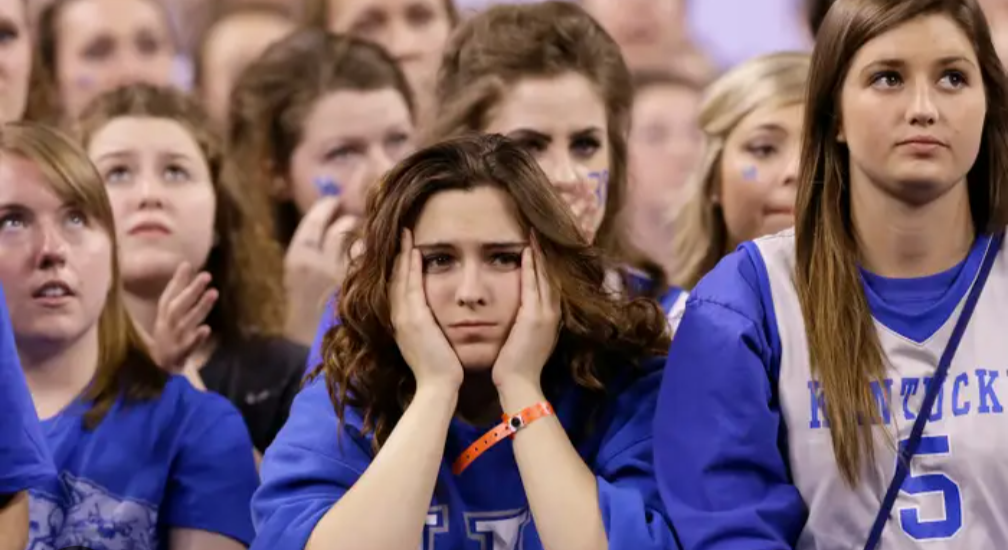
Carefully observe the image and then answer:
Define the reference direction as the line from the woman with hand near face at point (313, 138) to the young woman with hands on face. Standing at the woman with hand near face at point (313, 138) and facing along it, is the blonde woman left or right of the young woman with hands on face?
left

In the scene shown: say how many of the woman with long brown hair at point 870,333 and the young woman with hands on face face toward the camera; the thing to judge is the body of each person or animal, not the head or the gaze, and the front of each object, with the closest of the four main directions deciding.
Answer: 2

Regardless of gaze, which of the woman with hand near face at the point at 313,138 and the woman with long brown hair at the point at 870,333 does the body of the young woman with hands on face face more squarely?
the woman with long brown hair

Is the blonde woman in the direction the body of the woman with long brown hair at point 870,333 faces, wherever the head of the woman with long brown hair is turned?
no

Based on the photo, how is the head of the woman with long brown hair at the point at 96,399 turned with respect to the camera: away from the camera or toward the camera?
toward the camera

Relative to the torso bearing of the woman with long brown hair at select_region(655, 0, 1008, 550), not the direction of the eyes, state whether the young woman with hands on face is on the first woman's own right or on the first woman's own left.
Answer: on the first woman's own right

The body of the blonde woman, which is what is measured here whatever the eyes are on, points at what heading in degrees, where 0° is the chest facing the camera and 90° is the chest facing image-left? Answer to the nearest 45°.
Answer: approximately 315°

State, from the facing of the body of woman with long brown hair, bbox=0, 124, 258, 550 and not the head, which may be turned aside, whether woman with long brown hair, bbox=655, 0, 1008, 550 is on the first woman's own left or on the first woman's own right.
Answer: on the first woman's own left

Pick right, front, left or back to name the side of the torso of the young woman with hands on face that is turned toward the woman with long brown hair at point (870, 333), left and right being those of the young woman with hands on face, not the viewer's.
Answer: left

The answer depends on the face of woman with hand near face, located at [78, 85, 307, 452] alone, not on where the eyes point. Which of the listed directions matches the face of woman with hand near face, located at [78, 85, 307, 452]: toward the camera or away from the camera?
toward the camera

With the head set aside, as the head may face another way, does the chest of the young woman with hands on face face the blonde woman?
no

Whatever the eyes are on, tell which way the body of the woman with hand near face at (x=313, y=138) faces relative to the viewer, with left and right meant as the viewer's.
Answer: facing the viewer and to the right of the viewer

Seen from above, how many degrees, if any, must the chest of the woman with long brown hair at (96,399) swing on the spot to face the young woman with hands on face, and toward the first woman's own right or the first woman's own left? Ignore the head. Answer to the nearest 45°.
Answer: approximately 90° to the first woman's own left

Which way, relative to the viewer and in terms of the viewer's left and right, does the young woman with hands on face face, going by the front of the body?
facing the viewer

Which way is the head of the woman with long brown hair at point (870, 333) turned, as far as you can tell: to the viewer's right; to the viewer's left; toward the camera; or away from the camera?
toward the camera

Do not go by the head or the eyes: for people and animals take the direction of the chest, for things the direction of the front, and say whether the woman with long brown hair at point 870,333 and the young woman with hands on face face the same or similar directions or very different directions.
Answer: same or similar directions
